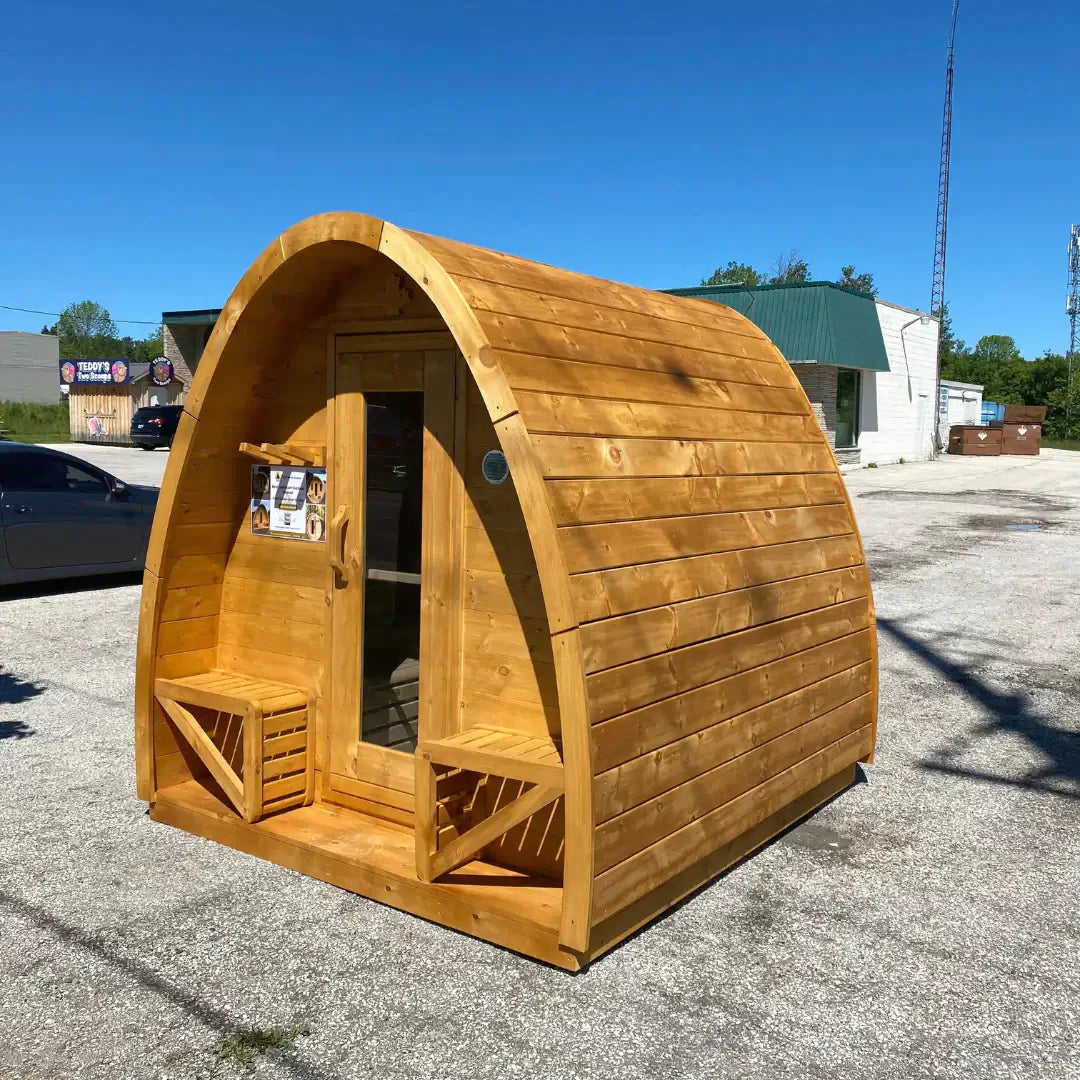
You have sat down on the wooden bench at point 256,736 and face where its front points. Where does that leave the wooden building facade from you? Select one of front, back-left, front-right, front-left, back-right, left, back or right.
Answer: back-left

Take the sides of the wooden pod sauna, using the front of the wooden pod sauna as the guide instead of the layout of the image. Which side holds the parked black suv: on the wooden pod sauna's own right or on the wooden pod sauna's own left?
on the wooden pod sauna's own right

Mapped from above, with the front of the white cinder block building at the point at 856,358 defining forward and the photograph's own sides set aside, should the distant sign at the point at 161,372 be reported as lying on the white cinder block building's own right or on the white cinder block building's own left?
on the white cinder block building's own right

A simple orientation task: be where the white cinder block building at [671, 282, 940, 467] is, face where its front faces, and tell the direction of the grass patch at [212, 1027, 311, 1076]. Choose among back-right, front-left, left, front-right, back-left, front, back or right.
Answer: front-left

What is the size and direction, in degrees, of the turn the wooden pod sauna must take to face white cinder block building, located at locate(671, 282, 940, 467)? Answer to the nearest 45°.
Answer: approximately 135° to its right

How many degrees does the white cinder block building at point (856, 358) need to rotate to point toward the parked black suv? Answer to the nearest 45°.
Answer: approximately 45° to its right

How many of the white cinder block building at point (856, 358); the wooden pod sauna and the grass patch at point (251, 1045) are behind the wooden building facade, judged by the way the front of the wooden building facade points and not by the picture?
0

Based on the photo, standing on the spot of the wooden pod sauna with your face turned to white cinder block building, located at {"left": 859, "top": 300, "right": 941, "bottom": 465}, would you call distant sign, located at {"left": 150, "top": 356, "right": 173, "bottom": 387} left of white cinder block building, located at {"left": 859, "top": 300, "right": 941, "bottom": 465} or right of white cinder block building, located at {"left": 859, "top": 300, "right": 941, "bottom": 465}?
left

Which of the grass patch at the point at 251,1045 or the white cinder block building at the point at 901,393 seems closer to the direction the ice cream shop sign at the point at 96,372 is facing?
the grass patch

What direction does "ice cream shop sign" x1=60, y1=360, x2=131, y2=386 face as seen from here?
toward the camera

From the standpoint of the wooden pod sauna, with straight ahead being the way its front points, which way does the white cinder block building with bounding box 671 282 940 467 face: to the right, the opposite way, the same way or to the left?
the same way

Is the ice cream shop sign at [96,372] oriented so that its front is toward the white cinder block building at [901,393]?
no

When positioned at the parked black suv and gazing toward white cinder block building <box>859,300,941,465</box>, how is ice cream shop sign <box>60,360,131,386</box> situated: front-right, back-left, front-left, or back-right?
back-left

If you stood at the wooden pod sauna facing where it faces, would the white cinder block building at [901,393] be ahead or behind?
behind

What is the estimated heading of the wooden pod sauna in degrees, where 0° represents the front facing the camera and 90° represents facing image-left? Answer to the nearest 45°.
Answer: approximately 45°
